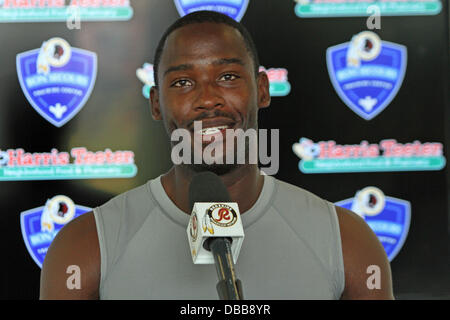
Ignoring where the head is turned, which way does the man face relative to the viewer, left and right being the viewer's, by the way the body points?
facing the viewer

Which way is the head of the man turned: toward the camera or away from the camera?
toward the camera
